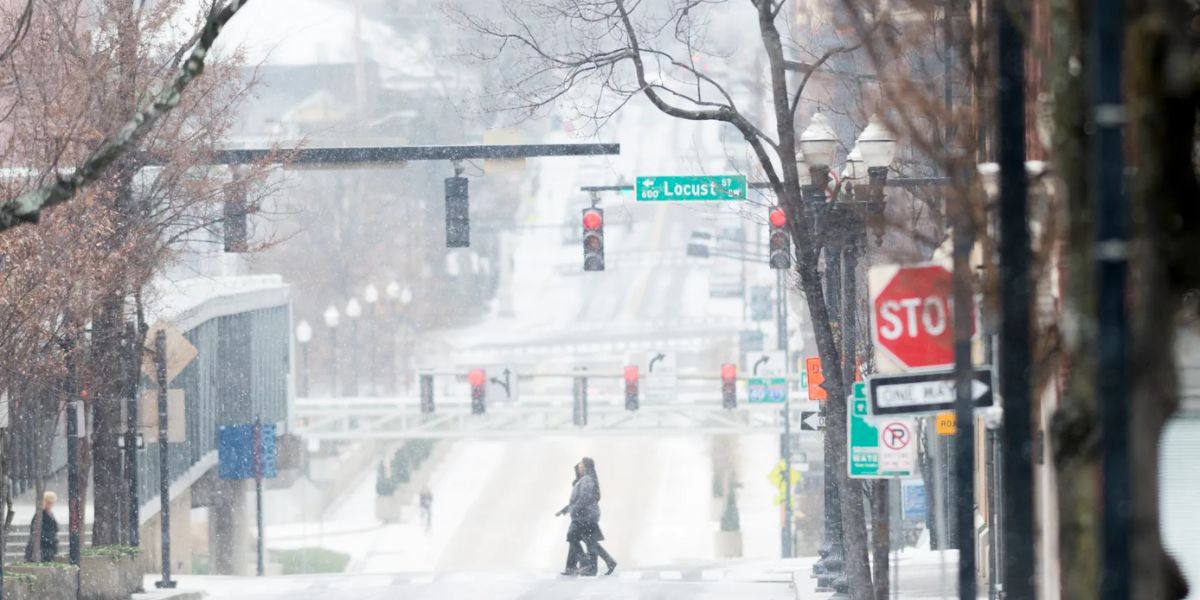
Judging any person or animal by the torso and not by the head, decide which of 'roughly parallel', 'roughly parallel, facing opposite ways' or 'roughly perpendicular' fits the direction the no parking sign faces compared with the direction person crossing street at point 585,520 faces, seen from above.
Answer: roughly perpendicular

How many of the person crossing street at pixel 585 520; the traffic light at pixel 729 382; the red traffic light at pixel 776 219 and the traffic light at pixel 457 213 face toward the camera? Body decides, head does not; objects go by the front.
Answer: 2

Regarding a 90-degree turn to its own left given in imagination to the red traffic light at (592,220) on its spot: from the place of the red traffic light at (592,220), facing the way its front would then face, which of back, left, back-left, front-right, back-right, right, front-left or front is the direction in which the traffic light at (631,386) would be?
left

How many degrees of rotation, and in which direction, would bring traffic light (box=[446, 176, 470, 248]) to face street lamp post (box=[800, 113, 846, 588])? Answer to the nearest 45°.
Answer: approximately 90° to its right

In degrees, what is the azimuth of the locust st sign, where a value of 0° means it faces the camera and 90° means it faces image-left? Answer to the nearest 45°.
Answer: approximately 0°

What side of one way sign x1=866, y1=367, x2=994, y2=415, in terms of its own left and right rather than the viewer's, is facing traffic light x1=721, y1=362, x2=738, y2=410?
back

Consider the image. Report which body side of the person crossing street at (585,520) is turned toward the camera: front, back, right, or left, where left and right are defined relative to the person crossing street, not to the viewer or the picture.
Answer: left
